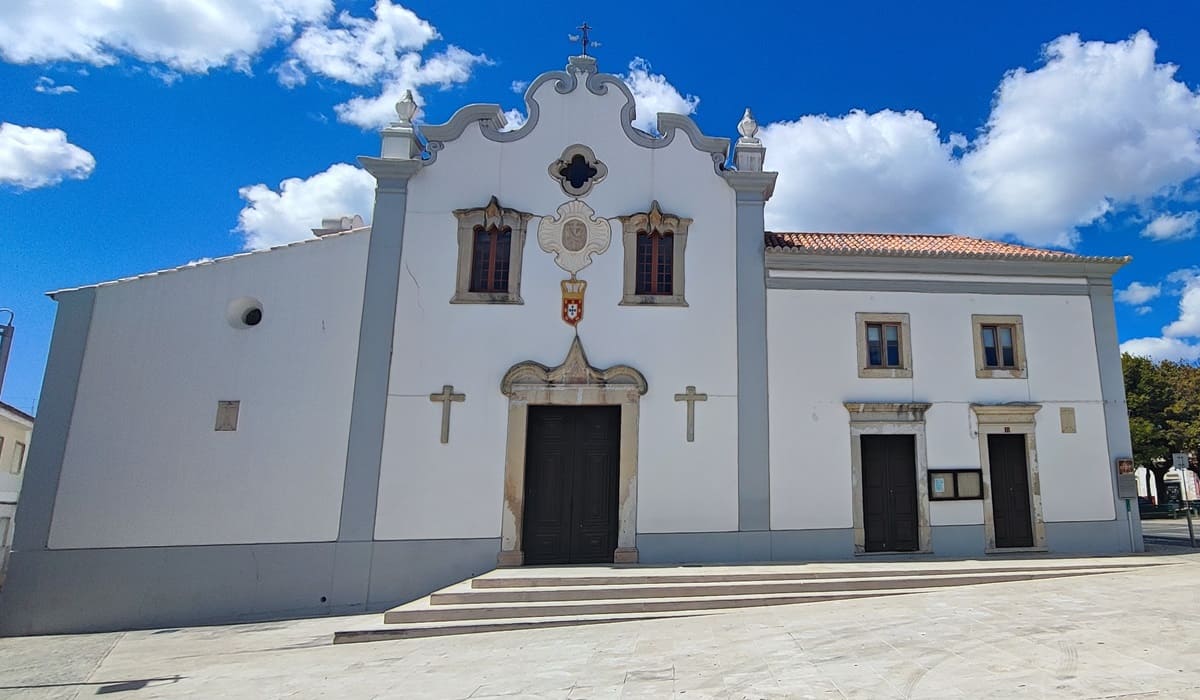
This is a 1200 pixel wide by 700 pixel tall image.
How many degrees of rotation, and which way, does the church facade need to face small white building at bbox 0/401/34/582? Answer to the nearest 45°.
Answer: approximately 135° to its right

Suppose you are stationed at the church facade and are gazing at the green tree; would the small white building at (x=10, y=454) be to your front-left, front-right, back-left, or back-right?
back-left

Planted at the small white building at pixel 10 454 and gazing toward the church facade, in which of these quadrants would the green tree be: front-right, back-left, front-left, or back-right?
front-left

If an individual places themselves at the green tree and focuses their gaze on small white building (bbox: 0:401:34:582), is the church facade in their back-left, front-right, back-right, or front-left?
front-left

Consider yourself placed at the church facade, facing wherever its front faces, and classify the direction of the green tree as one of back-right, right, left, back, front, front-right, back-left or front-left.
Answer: back-left

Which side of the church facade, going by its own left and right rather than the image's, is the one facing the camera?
front
